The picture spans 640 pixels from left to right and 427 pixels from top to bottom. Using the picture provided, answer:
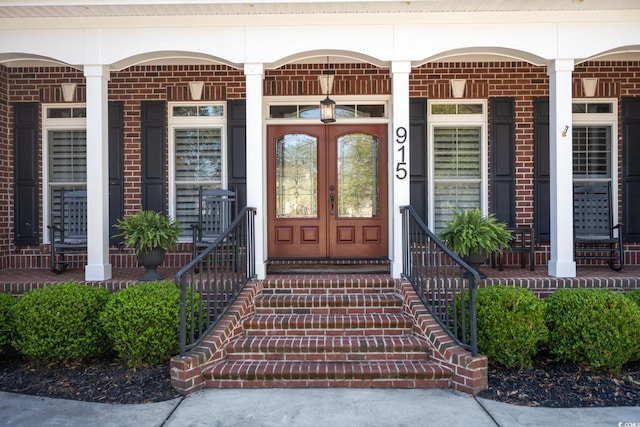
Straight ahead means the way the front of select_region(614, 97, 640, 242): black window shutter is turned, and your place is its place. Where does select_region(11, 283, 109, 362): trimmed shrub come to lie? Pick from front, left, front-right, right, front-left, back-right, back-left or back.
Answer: front-right

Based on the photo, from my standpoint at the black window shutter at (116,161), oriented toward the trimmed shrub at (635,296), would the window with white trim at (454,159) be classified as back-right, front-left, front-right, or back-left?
front-left

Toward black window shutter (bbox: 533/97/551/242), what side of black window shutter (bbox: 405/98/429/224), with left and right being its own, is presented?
left

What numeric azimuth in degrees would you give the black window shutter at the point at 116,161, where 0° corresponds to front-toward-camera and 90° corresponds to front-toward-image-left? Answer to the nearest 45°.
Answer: approximately 0°

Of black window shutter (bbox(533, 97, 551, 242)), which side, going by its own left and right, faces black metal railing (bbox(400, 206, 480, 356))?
front

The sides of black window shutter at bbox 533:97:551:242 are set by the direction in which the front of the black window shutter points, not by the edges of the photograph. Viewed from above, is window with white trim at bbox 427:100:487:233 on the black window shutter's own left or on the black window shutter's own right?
on the black window shutter's own right

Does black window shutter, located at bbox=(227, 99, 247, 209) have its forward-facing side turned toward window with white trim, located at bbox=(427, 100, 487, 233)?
no

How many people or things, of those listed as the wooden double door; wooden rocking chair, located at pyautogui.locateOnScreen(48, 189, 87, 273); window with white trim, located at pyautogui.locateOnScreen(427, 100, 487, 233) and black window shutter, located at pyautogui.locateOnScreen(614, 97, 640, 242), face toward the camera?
4

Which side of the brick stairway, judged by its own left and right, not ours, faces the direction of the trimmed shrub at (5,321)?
right

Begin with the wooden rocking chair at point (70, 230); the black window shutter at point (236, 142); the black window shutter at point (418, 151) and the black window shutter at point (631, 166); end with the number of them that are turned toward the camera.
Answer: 4

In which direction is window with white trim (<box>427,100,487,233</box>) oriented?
toward the camera

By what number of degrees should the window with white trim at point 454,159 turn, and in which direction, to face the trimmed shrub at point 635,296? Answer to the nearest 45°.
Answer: approximately 45° to its left

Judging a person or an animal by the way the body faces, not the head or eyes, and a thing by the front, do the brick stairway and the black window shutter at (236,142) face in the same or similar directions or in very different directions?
same or similar directions

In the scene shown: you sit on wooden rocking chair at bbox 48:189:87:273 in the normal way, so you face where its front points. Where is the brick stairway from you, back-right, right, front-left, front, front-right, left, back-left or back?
front-left

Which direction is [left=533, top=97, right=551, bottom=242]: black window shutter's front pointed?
toward the camera

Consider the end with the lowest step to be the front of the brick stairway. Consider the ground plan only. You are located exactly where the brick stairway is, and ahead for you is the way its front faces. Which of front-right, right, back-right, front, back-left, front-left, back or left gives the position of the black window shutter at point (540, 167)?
back-left

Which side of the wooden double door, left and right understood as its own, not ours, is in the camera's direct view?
front

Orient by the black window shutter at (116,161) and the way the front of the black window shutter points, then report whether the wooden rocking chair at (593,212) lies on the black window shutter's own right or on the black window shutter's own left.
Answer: on the black window shutter's own left

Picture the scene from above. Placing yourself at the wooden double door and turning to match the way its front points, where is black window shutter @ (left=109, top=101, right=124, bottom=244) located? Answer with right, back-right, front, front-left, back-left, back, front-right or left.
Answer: right

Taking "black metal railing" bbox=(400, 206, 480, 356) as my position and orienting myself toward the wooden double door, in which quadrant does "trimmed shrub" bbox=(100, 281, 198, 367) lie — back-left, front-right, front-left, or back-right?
front-left

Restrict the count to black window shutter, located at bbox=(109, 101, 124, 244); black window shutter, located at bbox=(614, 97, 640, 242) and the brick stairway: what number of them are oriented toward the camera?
3

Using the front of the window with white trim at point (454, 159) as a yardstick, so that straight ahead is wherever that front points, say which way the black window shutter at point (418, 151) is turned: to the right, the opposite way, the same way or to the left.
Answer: the same way
